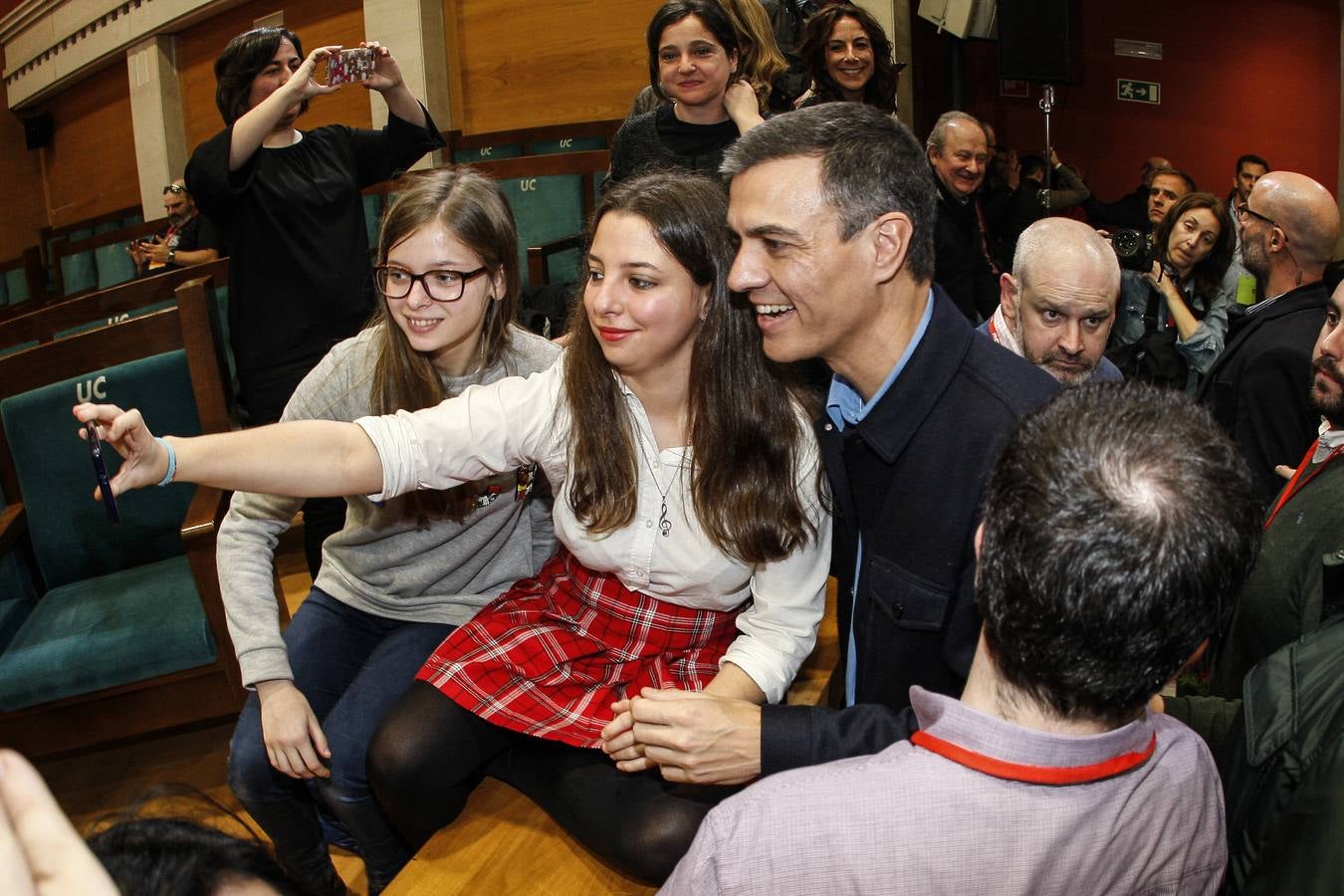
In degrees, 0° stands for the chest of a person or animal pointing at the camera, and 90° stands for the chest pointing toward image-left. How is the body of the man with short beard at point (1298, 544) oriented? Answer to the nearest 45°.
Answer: approximately 45°

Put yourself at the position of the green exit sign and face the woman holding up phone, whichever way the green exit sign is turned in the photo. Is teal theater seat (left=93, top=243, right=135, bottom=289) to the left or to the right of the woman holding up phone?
right

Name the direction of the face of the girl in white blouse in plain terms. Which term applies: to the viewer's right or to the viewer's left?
to the viewer's left

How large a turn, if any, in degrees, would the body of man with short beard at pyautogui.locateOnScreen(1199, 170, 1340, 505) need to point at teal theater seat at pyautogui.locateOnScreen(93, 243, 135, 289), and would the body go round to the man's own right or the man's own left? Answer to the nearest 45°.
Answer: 0° — they already face it

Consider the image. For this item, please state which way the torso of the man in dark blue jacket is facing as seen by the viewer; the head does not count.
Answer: to the viewer's left

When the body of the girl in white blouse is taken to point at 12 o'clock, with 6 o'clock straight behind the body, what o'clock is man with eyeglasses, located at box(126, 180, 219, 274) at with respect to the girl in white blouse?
The man with eyeglasses is roughly at 4 o'clock from the girl in white blouse.

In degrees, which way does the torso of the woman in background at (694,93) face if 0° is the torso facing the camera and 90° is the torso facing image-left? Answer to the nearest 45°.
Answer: approximately 0°

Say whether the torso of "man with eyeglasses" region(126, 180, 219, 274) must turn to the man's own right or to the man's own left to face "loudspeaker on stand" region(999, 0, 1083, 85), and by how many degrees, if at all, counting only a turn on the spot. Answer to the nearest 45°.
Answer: approximately 135° to the man's own left

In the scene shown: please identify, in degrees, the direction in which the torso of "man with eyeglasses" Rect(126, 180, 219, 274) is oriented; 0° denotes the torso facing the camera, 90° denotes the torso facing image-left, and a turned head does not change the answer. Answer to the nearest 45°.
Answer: approximately 45°
